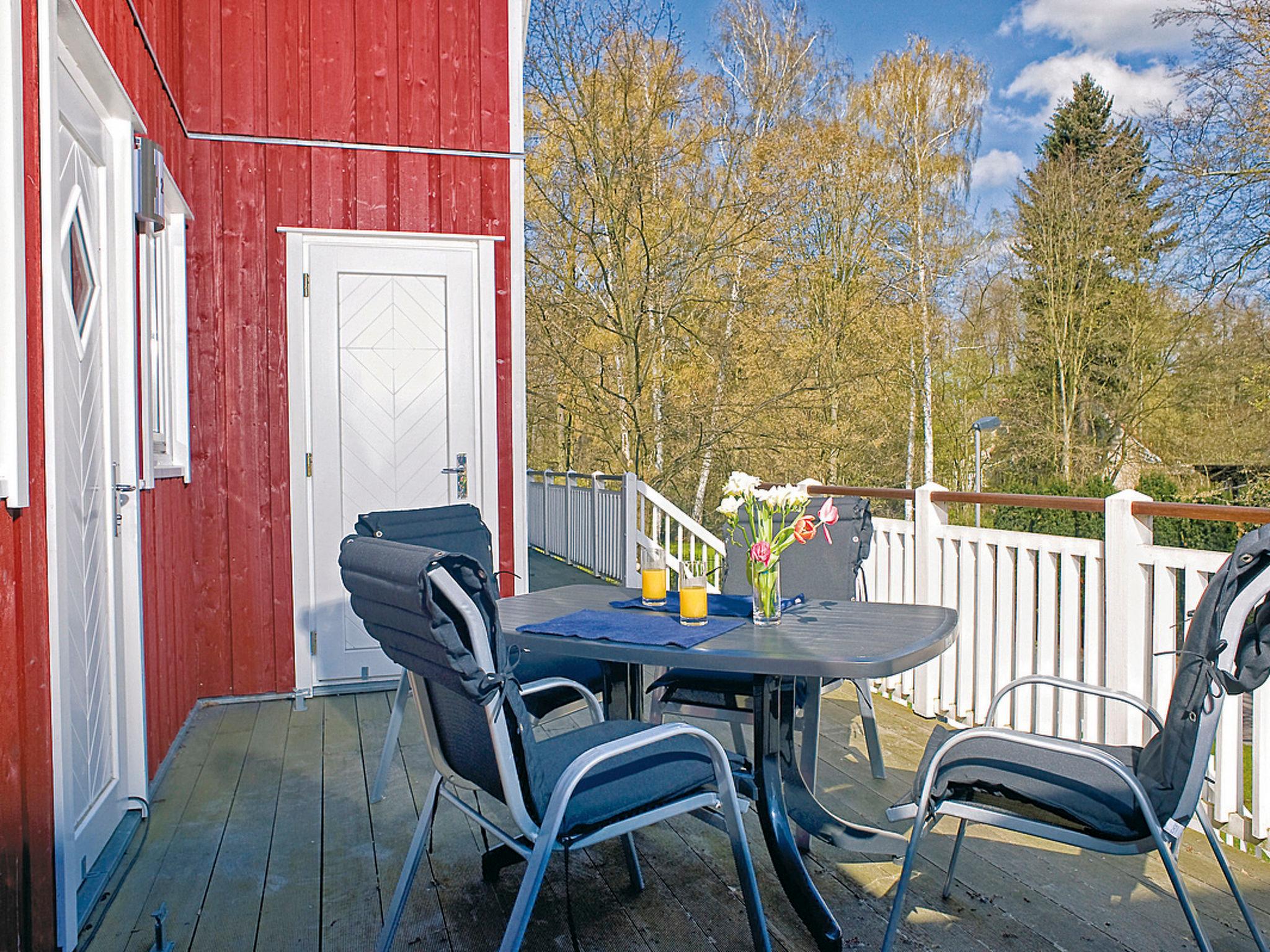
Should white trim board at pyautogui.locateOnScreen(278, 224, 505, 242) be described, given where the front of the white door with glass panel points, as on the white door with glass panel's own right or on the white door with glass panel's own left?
on the white door with glass panel's own left

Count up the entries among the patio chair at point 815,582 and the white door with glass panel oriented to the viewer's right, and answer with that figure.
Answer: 1

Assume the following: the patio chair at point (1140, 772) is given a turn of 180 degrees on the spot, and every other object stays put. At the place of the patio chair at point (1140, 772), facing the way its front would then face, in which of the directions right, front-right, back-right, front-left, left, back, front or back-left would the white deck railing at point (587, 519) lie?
back-left

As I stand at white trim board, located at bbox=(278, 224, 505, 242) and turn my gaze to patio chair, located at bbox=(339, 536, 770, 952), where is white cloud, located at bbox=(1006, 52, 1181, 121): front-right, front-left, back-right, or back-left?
back-left

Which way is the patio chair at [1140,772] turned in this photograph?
to the viewer's left

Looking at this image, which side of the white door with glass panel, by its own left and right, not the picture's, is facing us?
right

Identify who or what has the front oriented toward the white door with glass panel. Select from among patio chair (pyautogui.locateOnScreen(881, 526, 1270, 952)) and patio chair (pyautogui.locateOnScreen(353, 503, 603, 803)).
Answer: patio chair (pyautogui.locateOnScreen(881, 526, 1270, 952))

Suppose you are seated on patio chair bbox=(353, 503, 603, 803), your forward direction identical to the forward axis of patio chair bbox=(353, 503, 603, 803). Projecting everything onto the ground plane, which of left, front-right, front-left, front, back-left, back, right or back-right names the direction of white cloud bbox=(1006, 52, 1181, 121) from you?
left

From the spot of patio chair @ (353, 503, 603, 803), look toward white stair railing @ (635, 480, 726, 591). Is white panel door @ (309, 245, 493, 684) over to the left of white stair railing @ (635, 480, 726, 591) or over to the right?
left

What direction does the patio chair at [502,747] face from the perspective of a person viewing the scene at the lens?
facing away from the viewer and to the right of the viewer

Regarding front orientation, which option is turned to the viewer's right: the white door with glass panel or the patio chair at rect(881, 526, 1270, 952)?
the white door with glass panel

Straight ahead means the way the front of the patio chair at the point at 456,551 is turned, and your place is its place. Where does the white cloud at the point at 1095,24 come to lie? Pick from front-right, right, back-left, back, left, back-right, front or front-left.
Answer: left
